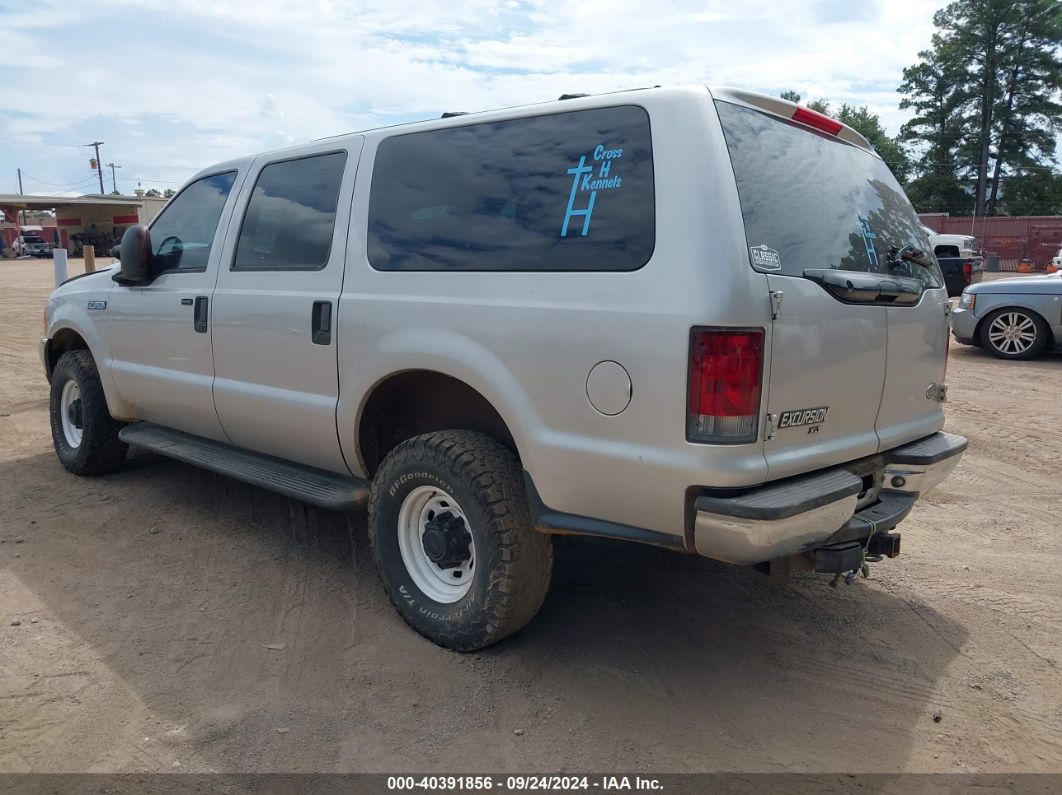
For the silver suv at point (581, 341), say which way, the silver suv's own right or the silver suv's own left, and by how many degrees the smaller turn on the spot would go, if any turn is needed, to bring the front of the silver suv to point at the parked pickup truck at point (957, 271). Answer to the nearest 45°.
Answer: approximately 90° to the silver suv's own right

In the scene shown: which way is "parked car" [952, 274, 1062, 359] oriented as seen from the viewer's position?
to the viewer's left

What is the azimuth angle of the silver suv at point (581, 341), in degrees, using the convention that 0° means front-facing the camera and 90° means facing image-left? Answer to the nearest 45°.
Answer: approximately 135°
